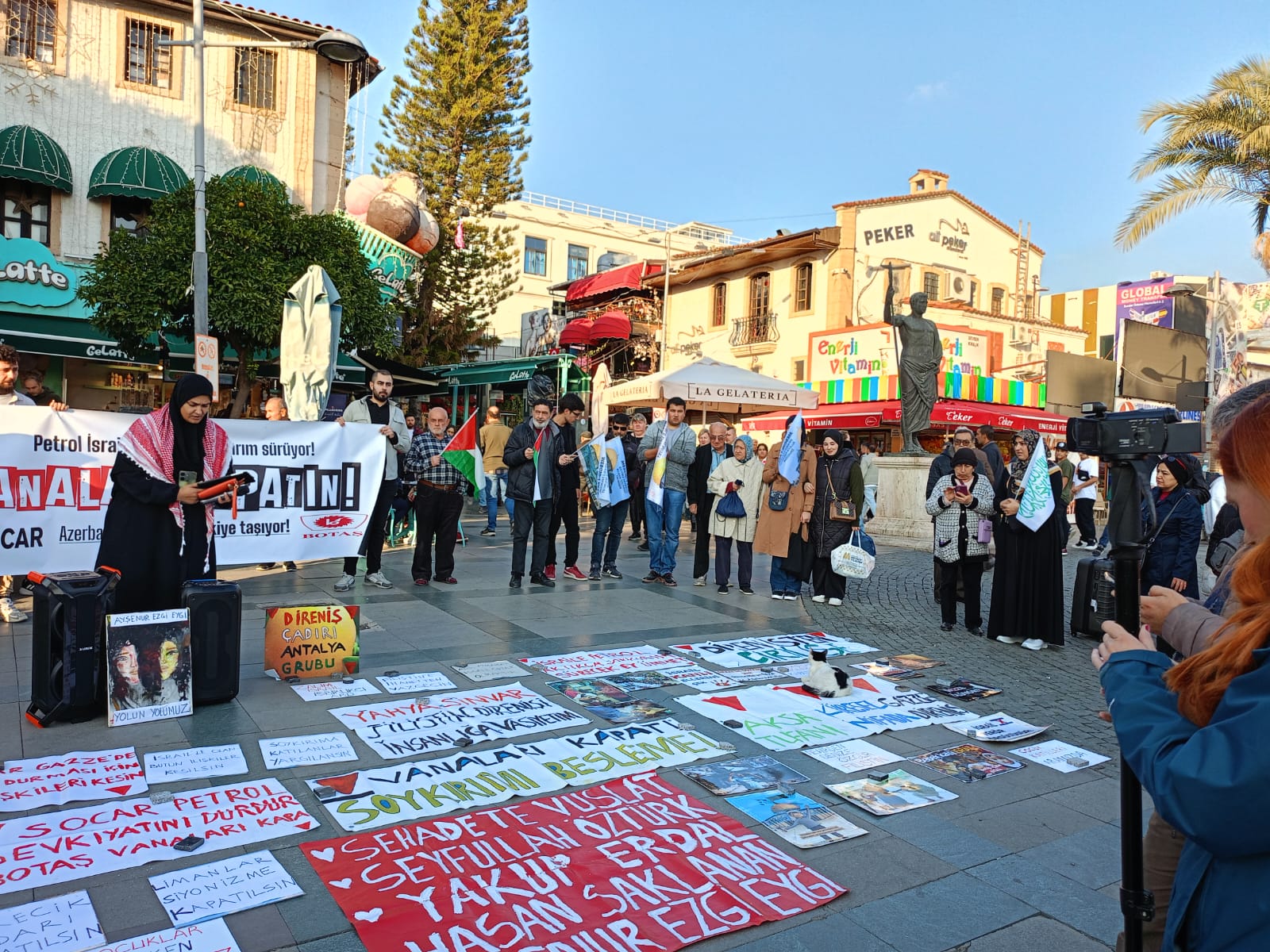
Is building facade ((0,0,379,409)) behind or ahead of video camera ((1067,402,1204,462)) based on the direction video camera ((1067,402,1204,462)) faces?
ahead

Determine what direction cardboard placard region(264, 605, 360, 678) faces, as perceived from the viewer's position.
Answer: facing the viewer

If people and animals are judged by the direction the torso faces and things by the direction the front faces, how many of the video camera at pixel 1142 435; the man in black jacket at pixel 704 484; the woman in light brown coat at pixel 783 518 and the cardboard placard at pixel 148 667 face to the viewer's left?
1

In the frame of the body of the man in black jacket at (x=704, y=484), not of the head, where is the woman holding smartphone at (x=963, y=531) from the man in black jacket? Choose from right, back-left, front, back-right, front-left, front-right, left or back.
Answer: front-left

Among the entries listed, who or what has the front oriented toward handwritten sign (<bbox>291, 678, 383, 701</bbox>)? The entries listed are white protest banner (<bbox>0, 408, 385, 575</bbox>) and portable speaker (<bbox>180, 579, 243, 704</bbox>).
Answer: the white protest banner

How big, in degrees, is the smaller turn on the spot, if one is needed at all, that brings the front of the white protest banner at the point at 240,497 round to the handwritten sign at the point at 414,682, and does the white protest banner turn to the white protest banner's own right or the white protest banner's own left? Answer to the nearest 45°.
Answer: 0° — it already faces it

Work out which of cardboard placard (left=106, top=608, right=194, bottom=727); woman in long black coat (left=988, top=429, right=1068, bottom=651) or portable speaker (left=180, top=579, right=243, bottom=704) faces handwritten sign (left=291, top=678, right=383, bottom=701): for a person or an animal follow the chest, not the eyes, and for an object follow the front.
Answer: the woman in long black coat

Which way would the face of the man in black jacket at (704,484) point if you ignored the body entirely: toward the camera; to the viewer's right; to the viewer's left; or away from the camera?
toward the camera

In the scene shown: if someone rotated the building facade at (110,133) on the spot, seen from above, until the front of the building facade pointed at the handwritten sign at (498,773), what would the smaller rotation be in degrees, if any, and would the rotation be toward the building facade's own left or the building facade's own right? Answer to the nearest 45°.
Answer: approximately 45° to the building facade's own right

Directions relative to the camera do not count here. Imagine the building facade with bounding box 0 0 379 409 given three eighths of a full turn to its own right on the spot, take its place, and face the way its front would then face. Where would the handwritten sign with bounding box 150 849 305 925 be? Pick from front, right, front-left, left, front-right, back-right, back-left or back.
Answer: left

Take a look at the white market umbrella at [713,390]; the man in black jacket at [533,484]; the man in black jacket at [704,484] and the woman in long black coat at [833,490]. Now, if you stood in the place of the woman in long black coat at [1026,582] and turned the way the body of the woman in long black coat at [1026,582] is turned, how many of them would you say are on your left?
0

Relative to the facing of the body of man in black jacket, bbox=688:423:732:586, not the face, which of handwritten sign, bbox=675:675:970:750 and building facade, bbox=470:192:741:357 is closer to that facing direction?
the handwritten sign

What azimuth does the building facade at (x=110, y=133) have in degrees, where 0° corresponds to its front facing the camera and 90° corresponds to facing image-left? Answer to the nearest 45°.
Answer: approximately 315°

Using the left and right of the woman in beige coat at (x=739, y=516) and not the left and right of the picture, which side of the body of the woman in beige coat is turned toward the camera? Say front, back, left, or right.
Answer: front

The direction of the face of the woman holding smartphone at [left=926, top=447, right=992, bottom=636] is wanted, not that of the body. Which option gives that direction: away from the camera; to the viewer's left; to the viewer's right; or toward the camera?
toward the camera

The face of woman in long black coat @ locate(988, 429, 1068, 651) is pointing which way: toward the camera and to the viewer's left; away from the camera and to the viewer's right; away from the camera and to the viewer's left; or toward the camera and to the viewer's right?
toward the camera and to the viewer's left

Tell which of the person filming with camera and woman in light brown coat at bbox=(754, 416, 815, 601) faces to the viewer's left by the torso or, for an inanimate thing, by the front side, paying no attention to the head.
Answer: the person filming with camera

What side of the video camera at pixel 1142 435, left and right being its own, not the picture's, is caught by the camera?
left

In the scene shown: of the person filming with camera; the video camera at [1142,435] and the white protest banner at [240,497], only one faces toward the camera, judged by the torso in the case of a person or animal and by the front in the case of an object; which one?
the white protest banner
